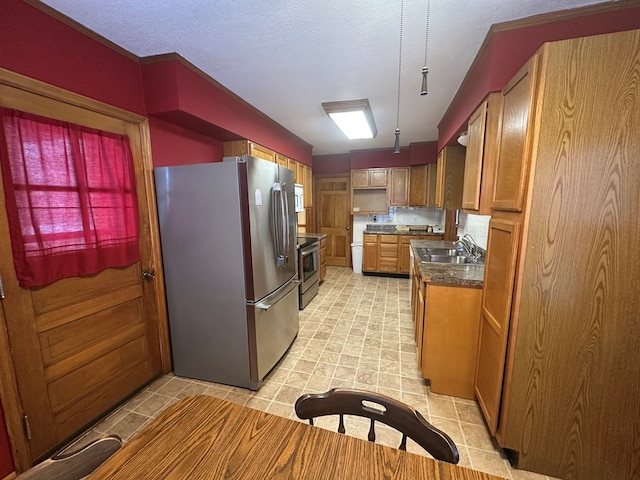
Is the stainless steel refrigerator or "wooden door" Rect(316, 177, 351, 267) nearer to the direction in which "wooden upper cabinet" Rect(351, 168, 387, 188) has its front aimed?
the stainless steel refrigerator

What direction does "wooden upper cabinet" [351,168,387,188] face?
toward the camera

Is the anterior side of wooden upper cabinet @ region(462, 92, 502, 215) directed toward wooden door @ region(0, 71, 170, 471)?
yes

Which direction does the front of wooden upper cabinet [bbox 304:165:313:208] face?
to the viewer's right

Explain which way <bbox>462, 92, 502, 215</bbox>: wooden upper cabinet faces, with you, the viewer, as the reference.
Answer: facing the viewer and to the left of the viewer

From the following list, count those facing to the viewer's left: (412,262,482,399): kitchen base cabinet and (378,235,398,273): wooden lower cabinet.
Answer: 1

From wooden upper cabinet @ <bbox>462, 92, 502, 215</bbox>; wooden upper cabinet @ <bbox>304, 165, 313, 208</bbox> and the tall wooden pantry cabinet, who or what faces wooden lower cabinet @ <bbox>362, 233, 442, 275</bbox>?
wooden upper cabinet @ <bbox>304, 165, 313, 208</bbox>

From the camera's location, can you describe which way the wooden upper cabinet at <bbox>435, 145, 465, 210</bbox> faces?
facing to the left of the viewer

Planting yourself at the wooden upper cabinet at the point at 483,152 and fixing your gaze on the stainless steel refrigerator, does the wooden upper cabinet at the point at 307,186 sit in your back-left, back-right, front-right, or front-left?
front-right

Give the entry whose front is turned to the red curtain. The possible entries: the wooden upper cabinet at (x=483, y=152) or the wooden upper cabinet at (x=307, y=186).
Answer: the wooden upper cabinet at (x=483, y=152)

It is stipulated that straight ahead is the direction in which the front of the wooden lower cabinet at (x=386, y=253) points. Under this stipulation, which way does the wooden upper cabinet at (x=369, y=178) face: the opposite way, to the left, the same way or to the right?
the same way

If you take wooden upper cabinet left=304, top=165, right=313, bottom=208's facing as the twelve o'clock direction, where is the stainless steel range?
The stainless steel range is roughly at 3 o'clock from the wooden upper cabinet.

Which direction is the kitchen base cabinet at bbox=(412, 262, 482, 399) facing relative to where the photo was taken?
to the viewer's left

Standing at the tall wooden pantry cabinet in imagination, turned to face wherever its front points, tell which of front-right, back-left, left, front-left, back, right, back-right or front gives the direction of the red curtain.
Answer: front

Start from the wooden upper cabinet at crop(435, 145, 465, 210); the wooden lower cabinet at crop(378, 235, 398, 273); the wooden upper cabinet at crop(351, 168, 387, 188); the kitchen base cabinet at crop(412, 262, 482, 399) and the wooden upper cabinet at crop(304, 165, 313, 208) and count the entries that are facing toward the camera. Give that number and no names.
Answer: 2

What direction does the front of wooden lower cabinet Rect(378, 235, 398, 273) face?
toward the camera
